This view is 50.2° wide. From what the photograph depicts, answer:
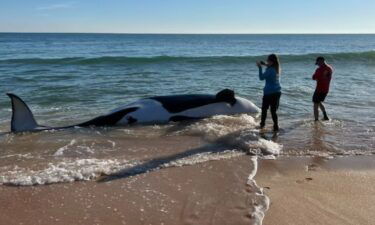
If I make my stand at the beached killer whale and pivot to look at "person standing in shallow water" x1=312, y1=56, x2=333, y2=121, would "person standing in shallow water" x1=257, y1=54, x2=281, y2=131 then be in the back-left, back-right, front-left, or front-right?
front-right

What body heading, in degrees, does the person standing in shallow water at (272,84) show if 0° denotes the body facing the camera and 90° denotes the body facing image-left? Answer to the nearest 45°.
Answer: approximately 90°

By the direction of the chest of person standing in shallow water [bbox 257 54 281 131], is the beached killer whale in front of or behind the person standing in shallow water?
in front

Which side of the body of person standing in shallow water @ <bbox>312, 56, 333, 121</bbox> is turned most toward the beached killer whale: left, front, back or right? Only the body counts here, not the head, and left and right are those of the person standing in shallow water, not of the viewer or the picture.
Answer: front

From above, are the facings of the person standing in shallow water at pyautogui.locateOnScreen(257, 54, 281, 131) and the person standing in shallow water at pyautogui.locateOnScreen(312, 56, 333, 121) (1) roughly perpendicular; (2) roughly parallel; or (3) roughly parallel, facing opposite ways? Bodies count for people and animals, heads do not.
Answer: roughly parallel

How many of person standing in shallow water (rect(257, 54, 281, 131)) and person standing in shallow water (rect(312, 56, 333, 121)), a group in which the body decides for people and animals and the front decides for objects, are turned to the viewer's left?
2

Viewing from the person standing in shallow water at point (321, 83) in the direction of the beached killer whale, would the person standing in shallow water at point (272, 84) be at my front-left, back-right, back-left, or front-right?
front-left

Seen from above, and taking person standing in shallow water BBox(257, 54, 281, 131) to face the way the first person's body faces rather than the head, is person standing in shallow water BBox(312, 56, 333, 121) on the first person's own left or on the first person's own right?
on the first person's own right

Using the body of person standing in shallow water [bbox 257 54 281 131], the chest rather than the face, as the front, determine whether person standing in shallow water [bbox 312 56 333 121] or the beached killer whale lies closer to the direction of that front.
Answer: the beached killer whale

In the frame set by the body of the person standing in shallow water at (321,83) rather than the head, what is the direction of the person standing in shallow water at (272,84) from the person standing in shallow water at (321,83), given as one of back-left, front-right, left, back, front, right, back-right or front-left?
front-left

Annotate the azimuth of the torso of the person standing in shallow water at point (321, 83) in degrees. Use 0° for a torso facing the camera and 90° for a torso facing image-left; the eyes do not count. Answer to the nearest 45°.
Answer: approximately 90°
